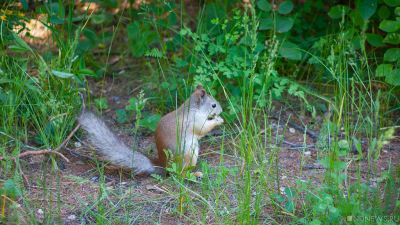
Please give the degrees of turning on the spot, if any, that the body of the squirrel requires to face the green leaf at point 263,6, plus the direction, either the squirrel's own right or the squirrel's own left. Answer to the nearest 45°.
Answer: approximately 45° to the squirrel's own left

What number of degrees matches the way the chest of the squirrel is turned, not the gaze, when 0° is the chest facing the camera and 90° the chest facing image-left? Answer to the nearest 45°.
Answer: approximately 270°

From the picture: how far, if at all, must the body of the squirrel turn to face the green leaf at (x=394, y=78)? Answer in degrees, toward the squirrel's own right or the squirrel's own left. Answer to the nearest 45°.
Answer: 0° — it already faces it

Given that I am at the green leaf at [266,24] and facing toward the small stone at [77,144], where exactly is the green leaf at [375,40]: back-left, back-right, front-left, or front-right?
back-left

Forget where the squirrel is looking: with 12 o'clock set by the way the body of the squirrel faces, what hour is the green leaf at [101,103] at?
The green leaf is roughly at 8 o'clock from the squirrel.

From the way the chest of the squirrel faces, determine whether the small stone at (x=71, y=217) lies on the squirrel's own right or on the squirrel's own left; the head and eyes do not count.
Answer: on the squirrel's own right

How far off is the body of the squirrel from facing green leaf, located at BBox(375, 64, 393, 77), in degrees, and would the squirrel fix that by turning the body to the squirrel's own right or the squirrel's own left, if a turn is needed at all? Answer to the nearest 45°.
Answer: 0° — it already faces it

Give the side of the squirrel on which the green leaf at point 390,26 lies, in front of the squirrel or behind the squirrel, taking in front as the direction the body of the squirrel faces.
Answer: in front
